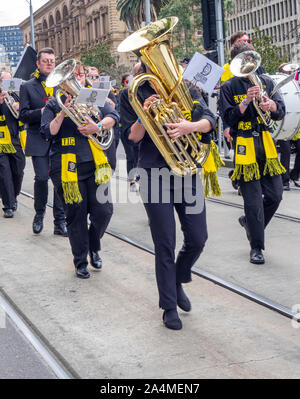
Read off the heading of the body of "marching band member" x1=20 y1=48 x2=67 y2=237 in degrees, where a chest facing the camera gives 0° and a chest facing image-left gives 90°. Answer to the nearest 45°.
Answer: approximately 315°

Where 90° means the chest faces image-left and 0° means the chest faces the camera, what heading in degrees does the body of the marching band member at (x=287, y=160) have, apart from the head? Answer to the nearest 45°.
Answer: approximately 0°

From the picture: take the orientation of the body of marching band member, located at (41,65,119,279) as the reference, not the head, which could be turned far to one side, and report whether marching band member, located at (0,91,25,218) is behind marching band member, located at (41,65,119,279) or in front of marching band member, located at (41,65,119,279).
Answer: behind

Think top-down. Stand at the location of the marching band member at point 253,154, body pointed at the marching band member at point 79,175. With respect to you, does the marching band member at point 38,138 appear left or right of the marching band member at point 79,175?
right

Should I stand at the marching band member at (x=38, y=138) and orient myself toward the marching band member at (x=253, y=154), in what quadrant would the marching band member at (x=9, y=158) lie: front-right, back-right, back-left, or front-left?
back-left
